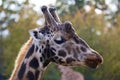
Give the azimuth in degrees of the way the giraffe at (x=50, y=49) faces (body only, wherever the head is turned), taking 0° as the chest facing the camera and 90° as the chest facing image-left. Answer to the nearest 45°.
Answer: approximately 270°
